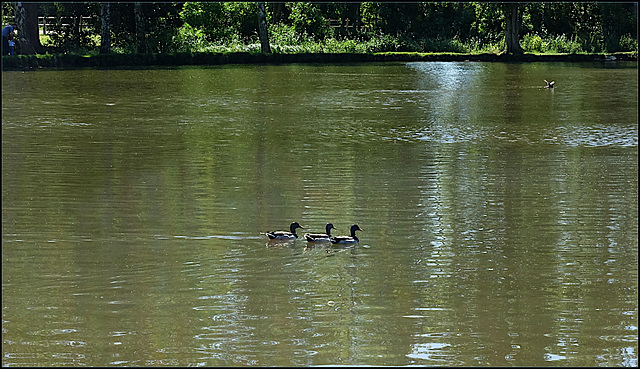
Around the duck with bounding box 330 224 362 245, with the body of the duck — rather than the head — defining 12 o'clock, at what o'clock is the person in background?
The person in background is roughly at 8 o'clock from the duck.

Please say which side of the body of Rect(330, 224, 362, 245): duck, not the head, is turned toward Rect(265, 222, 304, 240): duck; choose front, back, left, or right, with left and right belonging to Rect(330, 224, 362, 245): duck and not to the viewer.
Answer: back

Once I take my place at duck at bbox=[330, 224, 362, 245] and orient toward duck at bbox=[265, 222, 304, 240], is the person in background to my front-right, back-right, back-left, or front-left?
front-right

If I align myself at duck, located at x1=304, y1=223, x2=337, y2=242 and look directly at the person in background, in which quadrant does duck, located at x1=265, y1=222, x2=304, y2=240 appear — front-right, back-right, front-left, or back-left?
front-left

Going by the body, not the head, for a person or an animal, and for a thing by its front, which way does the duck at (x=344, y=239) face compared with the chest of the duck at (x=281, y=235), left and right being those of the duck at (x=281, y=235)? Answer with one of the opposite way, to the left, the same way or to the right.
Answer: the same way

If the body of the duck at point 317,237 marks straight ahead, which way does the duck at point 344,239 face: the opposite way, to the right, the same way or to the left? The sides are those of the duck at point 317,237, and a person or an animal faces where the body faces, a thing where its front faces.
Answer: the same way

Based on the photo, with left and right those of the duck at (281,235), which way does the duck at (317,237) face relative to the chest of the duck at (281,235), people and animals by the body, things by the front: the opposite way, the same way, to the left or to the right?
the same way

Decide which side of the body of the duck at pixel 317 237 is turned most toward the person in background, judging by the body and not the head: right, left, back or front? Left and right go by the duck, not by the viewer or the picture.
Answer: left

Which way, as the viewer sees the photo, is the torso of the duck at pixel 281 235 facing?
to the viewer's right

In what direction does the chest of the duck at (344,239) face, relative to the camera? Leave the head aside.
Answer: to the viewer's right

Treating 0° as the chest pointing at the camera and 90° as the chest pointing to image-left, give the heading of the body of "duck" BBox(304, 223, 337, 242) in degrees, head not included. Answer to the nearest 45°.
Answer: approximately 270°

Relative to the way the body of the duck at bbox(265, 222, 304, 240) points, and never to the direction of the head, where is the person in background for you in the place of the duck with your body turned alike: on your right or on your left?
on your left

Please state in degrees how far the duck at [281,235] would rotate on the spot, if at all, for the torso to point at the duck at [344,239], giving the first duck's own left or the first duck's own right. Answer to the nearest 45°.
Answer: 0° — it already faces it
